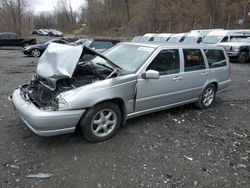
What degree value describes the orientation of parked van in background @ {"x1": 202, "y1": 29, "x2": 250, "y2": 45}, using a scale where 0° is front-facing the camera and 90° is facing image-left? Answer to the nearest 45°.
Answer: approximately 45°

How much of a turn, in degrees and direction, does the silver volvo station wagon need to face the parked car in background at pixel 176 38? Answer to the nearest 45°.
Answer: approximately 135° to its right

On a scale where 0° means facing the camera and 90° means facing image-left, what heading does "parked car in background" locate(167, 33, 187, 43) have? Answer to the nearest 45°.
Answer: approximately 45°

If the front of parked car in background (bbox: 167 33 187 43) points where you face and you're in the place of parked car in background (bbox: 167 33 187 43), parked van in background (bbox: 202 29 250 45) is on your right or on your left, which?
on your left

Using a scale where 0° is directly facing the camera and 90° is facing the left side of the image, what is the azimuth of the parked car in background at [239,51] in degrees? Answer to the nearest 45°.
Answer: approximately 45°

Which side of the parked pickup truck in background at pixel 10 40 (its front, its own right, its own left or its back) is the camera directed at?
left
